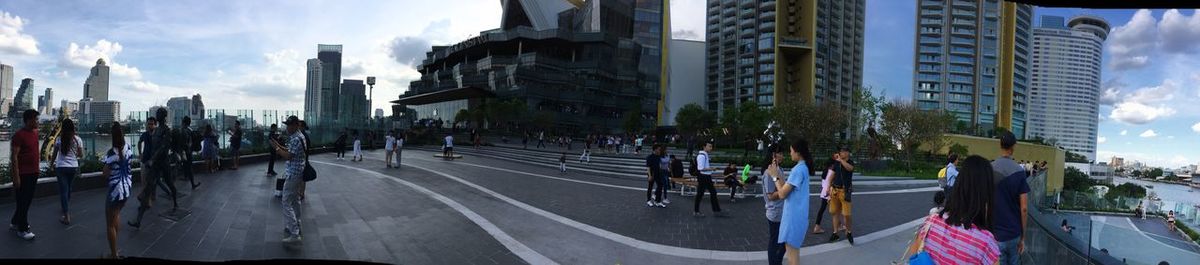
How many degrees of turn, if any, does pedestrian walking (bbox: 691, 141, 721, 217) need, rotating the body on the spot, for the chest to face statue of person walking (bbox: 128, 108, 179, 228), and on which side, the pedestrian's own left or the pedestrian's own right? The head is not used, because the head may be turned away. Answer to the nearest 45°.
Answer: approximately 135° to the pedestrian's own right

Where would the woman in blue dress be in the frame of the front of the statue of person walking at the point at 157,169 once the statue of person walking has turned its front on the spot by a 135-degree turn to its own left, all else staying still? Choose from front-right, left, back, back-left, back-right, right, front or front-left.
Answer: front

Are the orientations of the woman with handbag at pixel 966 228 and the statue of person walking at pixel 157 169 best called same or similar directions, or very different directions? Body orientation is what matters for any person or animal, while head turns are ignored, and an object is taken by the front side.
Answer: very different directions

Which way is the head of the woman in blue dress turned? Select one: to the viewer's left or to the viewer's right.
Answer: to the viewer's left

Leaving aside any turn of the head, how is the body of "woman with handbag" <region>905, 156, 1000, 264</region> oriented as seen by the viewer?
away from the camera

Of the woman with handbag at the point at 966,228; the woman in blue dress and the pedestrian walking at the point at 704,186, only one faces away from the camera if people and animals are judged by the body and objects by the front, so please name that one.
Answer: the woman with handbag

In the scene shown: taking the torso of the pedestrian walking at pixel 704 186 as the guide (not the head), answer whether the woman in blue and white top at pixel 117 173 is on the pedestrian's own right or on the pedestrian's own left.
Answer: on the pedestrian's own right
